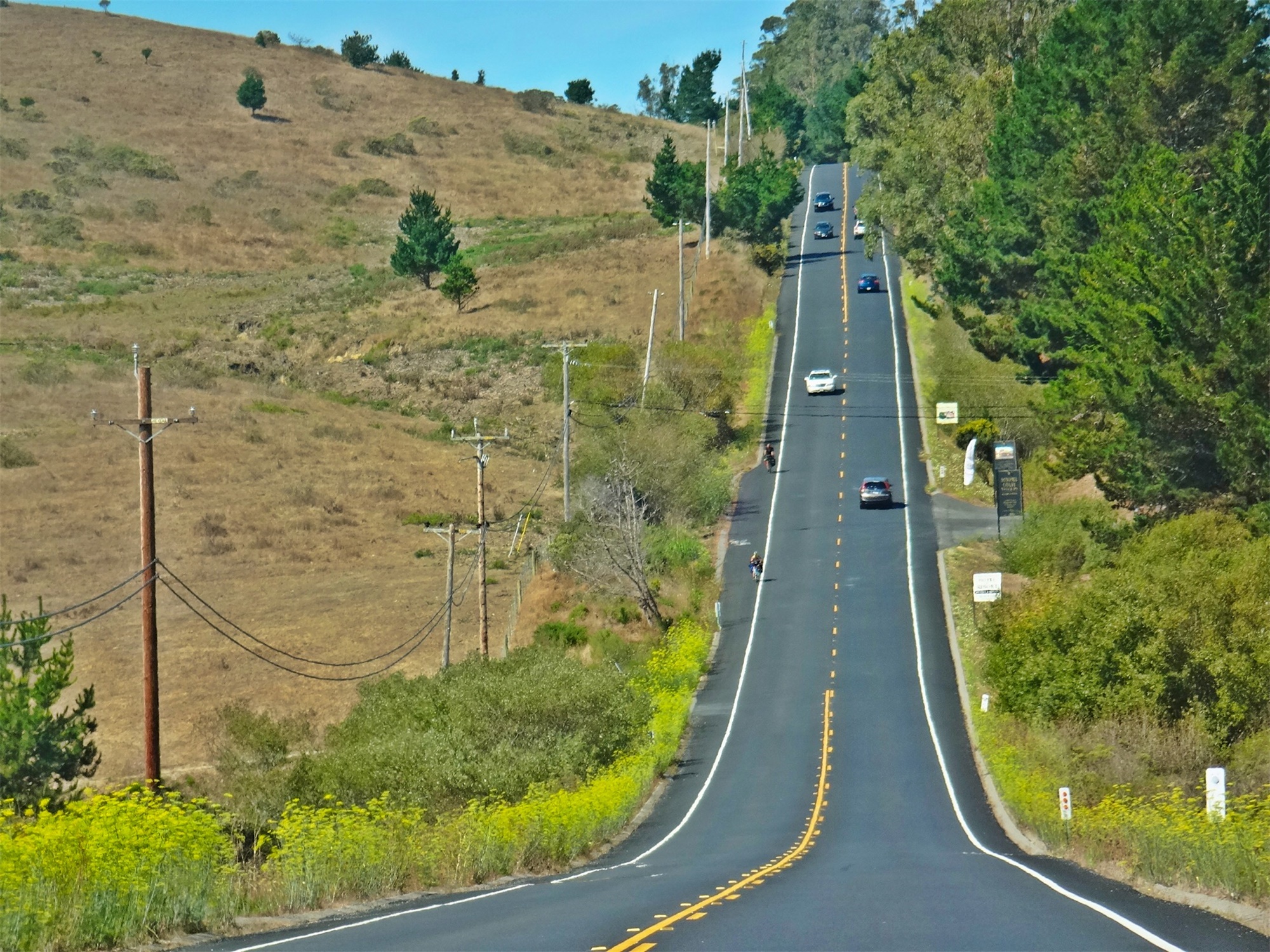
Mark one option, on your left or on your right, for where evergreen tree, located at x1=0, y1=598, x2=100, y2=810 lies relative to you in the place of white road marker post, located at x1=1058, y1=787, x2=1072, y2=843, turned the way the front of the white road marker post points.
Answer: on your right

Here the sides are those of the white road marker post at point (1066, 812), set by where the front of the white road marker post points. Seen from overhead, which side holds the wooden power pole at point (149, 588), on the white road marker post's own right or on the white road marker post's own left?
on the white road marker post's own right

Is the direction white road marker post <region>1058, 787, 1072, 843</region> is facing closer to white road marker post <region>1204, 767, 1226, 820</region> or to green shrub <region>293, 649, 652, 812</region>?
the white road marker post

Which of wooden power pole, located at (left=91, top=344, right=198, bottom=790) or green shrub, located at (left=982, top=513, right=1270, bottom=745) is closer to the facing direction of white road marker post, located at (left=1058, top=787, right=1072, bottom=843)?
the wooden power pole

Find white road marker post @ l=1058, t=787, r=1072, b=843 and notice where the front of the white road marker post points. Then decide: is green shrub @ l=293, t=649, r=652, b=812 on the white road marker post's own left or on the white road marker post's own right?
on the white road marker post's own right

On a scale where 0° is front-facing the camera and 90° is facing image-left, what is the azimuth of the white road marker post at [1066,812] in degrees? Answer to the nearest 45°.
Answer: approximately 0°

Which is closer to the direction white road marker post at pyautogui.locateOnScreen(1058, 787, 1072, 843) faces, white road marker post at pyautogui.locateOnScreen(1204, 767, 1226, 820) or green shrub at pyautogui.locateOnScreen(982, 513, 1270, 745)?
the white road marker post

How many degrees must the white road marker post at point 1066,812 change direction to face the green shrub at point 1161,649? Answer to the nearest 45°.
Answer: approximately 180°
